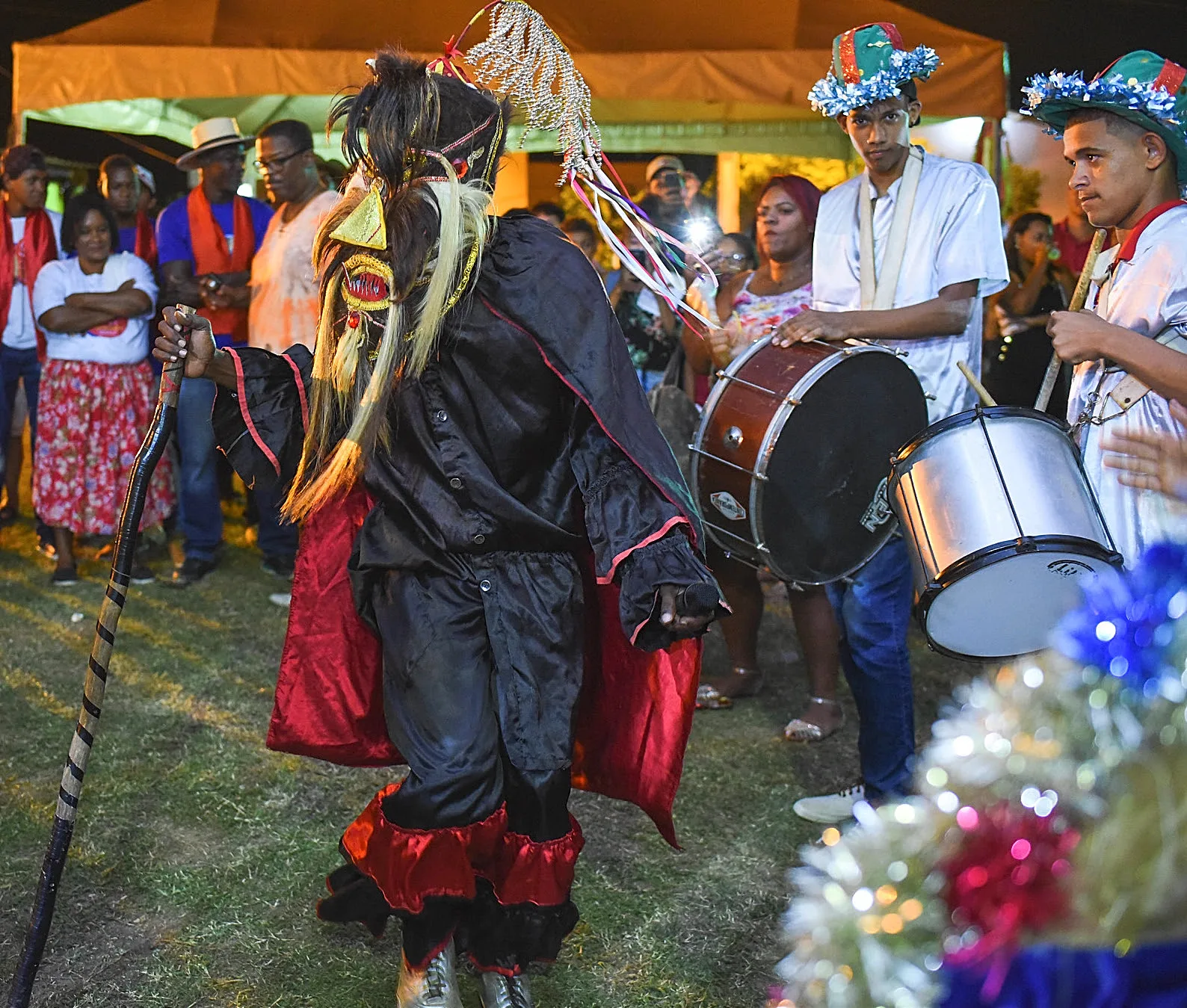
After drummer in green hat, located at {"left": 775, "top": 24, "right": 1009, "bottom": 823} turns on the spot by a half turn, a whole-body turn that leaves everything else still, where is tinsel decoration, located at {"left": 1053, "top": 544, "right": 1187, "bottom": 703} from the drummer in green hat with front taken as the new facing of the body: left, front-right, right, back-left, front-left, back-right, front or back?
back-right

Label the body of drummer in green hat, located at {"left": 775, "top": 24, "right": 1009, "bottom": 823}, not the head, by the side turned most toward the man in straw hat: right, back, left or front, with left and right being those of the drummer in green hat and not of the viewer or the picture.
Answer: right

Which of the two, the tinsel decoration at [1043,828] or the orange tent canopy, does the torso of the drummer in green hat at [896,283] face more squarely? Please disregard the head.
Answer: the tinsel decoration

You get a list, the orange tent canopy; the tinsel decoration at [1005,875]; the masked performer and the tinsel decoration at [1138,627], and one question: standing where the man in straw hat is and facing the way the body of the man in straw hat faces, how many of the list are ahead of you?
3

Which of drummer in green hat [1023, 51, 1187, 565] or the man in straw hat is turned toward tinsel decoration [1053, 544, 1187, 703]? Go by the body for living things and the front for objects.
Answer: the man in straw hat

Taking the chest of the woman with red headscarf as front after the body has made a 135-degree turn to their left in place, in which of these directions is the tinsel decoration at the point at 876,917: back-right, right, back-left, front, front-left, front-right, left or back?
right

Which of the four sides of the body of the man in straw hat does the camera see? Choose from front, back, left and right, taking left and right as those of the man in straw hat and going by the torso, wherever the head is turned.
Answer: front

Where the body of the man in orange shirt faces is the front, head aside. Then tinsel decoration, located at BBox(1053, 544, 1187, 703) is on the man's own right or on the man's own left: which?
on the man's own left

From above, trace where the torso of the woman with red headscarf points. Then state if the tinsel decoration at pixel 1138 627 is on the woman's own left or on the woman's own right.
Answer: on the woman's own left

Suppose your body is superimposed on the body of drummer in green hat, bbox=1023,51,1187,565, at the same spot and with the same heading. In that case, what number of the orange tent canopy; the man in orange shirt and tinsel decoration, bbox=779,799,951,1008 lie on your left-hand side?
1

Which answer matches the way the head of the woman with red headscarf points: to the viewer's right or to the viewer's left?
to the viewer's left

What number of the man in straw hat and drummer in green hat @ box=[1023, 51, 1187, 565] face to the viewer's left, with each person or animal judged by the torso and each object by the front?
1

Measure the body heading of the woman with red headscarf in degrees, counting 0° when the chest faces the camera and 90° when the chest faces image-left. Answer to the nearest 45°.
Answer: approximately 45°

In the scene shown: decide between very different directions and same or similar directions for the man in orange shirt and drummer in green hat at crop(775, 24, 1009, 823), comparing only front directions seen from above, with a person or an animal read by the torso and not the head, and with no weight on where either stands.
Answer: same or similar directions

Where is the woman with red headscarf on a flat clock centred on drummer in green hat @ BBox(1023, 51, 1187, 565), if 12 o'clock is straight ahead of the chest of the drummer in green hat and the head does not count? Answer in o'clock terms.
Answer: The woman with red headscarf is roughly at 2 o'clock from the drummer in green hat.

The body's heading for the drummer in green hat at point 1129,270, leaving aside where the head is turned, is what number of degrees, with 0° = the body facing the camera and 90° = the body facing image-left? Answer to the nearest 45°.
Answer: approximately 90°
